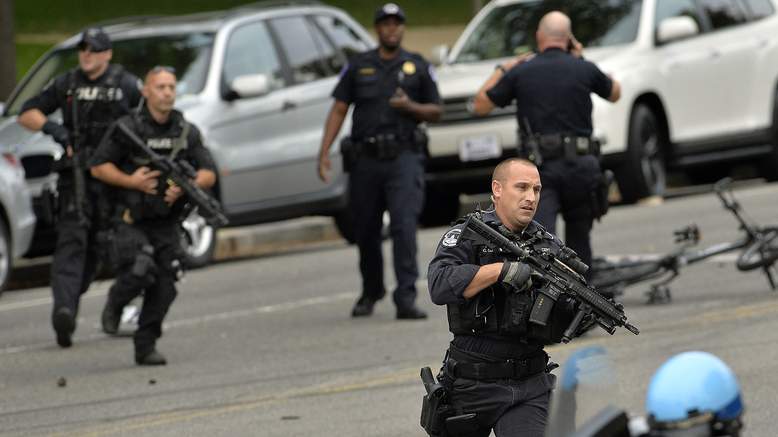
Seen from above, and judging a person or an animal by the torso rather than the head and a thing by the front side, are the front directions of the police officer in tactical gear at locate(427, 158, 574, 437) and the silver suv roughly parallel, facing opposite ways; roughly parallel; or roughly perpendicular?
roughly perpendicular

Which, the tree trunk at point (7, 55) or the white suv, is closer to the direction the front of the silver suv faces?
the tree trunk

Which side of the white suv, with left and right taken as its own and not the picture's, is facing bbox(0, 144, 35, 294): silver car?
front

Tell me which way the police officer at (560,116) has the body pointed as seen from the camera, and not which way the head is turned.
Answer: away from the camera

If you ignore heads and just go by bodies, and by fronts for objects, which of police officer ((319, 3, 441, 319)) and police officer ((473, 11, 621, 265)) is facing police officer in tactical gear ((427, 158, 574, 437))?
police officer ((319, 3, 441, 319))

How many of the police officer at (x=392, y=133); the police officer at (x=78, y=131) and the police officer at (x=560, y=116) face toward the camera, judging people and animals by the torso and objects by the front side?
2

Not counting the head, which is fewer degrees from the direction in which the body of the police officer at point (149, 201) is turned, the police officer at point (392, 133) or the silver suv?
the police officer

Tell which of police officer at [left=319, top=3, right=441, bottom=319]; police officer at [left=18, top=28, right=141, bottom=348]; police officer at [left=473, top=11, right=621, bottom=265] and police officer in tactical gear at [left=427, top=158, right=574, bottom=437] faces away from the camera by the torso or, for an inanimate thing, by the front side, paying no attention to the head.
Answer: police officer at [left=473, top=11, right=621, bottom=265]

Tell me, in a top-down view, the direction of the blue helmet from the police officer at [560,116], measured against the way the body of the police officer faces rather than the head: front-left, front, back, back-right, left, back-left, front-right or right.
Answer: back

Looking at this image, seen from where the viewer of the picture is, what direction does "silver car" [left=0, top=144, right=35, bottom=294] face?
facing the viewer and to the left of the viewer

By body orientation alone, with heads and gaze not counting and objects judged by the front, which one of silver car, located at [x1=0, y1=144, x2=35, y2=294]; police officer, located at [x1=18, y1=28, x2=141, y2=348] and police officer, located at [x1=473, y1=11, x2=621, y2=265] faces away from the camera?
police officer, located at [x1=473, y1=11, x2=621, y2=265]

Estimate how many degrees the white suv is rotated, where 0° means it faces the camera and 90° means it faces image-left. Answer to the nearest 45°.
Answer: approximately 45°

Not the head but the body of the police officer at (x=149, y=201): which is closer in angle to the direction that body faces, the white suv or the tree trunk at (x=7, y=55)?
the white suv

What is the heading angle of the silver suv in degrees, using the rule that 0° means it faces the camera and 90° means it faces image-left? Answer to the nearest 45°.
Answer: approximately 45°

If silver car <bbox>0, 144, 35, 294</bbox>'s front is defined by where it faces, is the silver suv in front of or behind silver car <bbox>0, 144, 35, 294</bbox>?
behind

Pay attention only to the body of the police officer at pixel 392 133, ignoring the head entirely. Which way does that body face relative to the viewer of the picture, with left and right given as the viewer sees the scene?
facing the viewer

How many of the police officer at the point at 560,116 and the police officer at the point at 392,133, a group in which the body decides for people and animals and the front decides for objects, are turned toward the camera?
1
